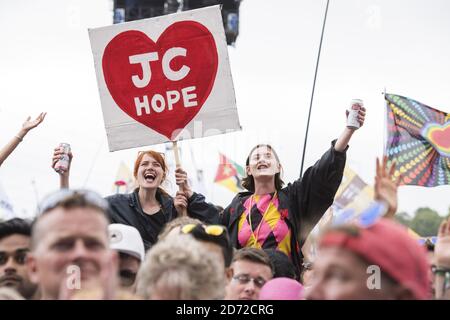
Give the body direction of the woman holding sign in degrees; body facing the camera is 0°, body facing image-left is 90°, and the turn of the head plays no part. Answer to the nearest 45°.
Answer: approximately 0°

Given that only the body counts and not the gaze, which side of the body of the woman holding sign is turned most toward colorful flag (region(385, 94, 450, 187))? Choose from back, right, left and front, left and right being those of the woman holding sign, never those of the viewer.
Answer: left

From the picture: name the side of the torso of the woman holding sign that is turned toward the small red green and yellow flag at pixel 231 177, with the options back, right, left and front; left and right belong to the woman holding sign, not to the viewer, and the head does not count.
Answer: back

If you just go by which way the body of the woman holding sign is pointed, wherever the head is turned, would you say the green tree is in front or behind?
behind
